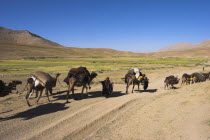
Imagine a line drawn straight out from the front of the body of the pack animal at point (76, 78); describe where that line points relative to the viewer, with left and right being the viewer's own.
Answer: facing away from the viewer and to the right of the viewer
